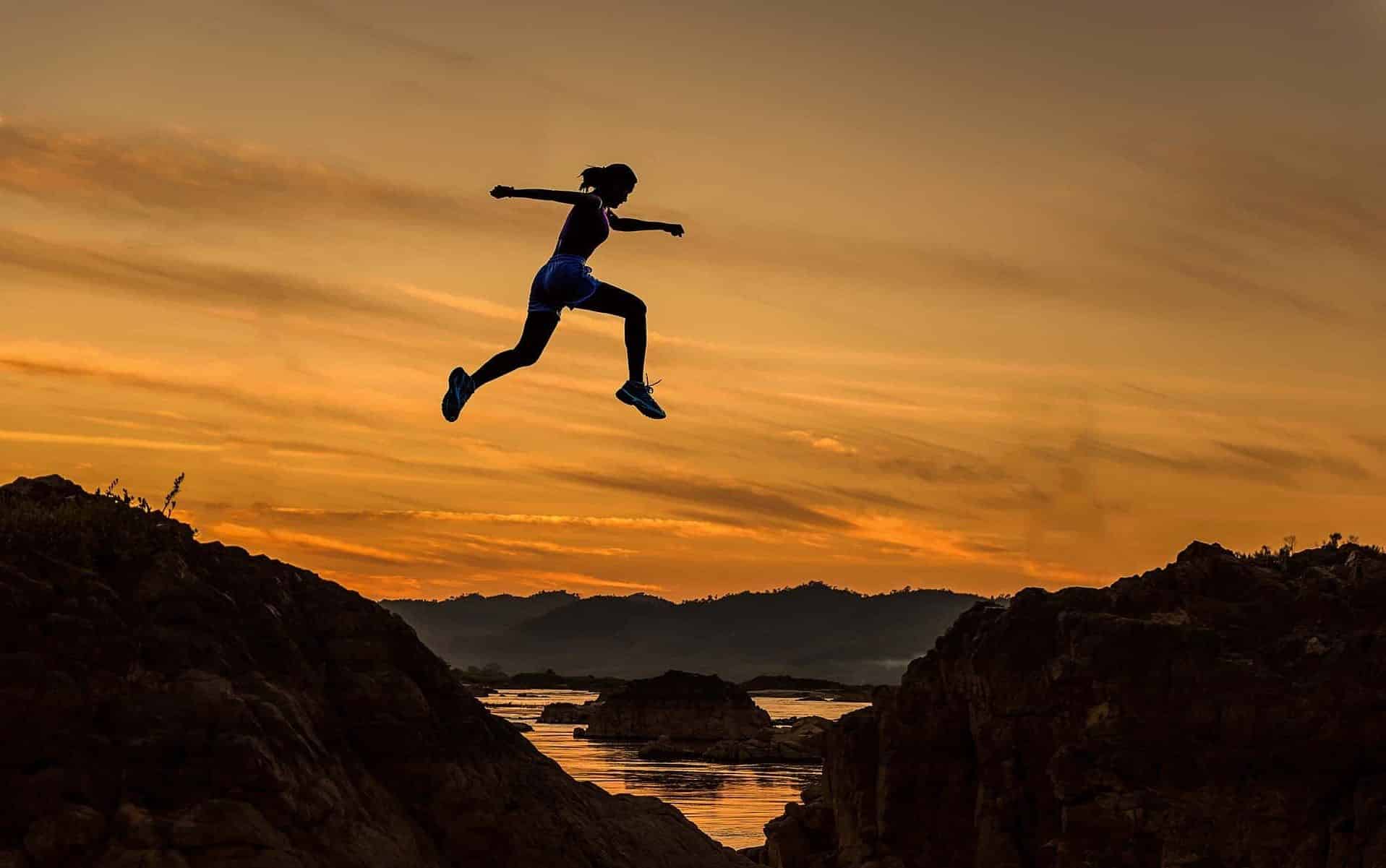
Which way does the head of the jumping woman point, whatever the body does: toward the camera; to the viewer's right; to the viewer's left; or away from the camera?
to the viewer's right

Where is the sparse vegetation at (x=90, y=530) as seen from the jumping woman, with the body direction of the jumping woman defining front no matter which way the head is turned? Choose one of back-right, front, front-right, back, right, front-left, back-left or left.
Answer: back

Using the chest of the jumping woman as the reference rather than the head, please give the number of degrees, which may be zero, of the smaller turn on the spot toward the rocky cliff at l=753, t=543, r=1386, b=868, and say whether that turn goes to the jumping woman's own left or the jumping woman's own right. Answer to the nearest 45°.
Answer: approximately 45° to the jumping woman's own left

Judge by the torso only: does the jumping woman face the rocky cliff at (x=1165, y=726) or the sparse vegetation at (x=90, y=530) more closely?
the rocky cliff

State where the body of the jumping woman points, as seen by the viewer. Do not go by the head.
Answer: to the viewer's right
